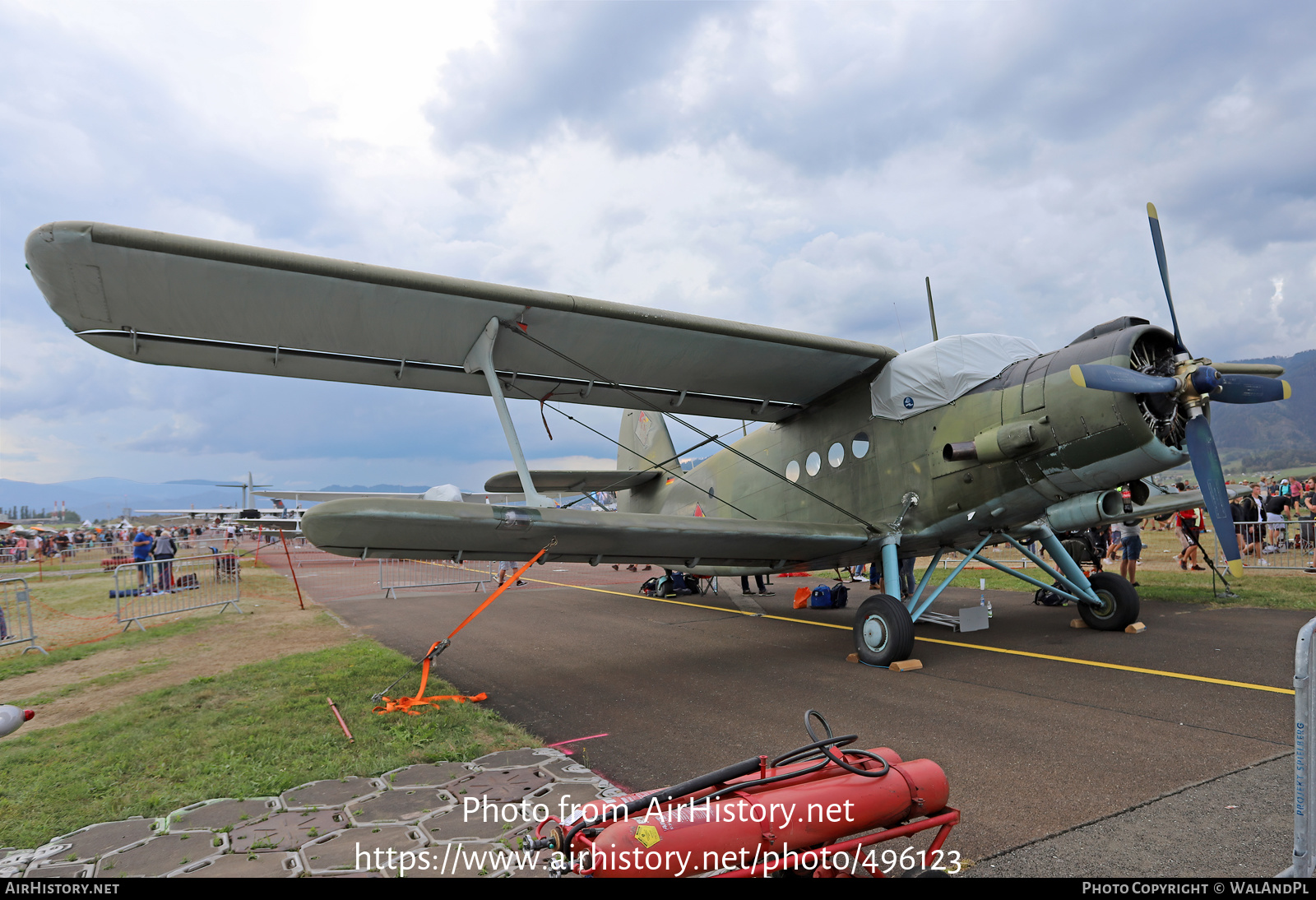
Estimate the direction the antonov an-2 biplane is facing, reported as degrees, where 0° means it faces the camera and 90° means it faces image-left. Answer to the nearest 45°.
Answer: approximately 315°

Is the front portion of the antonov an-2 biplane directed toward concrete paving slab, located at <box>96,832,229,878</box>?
no

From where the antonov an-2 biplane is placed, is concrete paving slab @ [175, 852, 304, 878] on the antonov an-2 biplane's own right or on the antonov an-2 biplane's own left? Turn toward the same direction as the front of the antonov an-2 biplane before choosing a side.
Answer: on the antonov an-2 biplane's own right

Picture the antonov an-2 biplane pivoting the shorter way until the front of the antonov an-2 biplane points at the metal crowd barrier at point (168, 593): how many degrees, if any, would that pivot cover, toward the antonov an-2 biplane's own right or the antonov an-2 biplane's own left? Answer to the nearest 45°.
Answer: approximately 180°

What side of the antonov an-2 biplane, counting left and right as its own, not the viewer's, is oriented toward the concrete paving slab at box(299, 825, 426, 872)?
right

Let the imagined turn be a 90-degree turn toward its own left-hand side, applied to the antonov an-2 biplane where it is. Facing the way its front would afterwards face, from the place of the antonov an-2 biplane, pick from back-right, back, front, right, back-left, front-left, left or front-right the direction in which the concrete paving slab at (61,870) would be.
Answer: back

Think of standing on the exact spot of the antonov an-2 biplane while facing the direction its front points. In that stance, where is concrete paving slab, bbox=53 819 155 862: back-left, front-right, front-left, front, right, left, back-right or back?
right

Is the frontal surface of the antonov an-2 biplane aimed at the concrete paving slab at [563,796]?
no

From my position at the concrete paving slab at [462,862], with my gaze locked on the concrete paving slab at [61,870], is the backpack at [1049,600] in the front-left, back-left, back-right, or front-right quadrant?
back-right

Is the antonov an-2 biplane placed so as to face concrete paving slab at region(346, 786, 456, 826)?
no

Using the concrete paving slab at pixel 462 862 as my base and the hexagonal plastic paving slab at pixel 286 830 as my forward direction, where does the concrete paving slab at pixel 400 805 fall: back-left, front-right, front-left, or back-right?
front-right

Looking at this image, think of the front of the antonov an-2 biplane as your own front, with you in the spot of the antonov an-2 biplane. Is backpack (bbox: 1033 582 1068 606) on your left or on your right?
on your left
